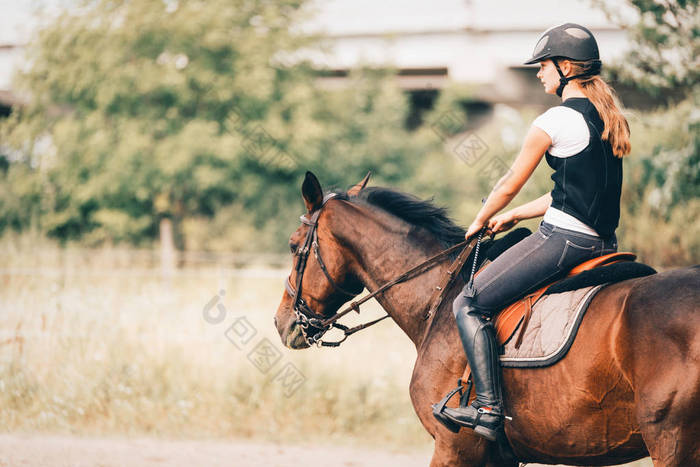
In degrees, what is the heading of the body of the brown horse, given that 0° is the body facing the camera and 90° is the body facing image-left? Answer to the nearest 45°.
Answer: approximately 90°
